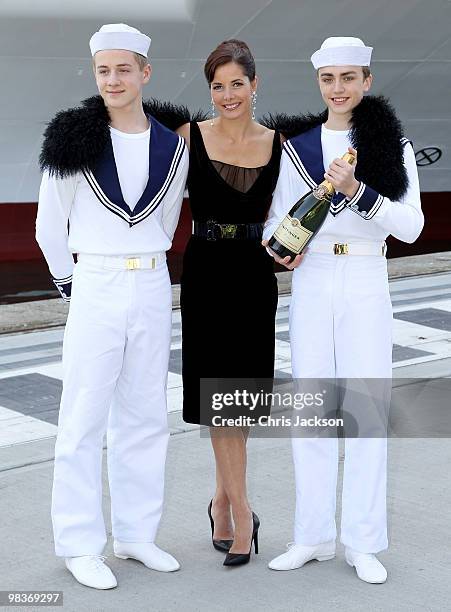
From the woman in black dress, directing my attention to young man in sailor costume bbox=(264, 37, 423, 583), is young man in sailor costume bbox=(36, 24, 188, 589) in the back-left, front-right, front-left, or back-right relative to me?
back-right

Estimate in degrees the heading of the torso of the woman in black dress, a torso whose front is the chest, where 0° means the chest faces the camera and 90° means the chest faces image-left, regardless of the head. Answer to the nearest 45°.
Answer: approximately 0°

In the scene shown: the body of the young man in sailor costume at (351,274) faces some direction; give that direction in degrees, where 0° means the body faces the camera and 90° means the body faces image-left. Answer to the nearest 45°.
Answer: approximately 0°

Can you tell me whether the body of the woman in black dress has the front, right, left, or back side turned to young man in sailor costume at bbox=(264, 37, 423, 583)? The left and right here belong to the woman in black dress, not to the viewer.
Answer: left

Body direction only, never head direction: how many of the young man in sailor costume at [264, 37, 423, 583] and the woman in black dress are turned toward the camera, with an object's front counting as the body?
2

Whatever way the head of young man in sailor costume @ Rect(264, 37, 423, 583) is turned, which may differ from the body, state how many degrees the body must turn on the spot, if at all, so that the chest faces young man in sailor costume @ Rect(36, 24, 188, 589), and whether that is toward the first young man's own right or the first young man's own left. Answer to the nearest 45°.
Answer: approximately 90° to the first young man's own right

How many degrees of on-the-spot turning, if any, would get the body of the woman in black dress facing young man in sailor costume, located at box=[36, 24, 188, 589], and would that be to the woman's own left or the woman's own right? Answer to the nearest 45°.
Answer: approximately 90° to the woman's own right
